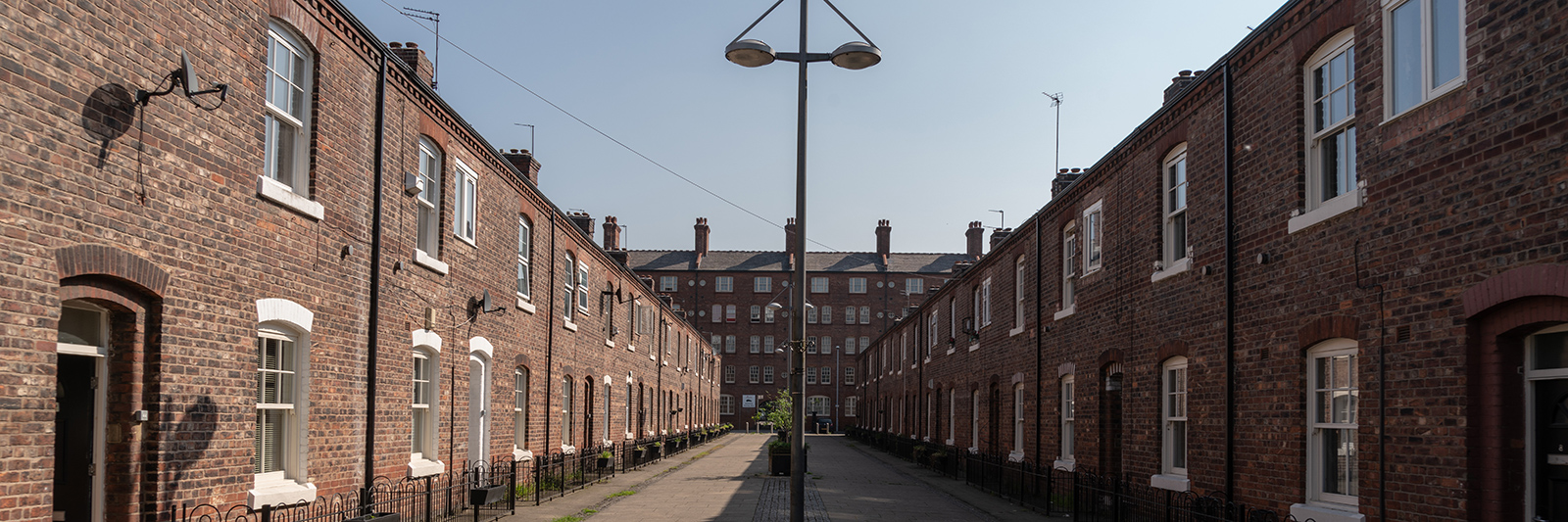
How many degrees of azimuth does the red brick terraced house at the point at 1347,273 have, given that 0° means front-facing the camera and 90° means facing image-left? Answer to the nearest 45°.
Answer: approximately 45°
